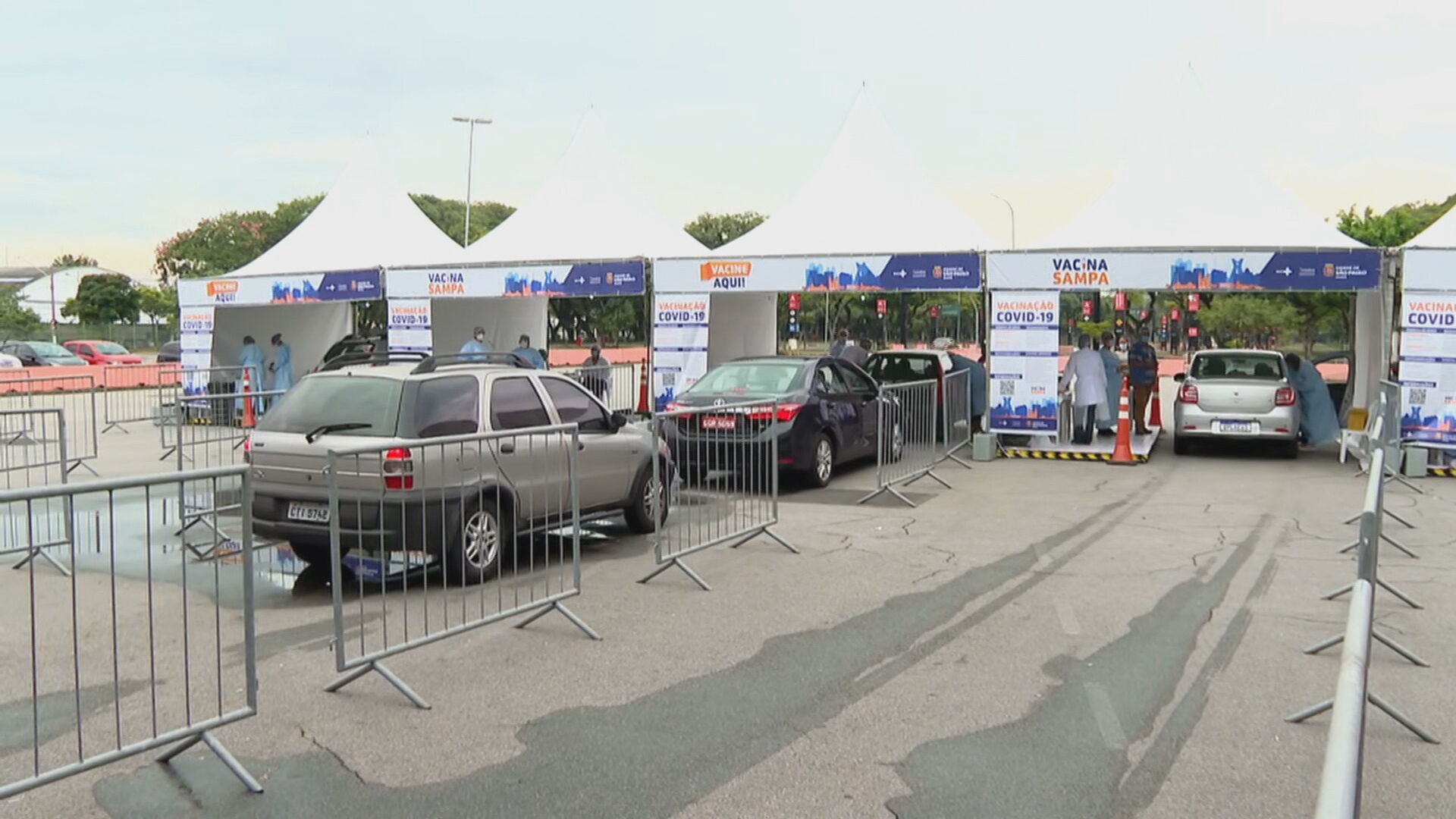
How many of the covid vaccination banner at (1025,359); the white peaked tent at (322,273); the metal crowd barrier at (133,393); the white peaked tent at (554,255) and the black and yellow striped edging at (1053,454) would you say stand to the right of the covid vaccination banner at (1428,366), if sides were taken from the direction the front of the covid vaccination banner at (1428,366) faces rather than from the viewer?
5

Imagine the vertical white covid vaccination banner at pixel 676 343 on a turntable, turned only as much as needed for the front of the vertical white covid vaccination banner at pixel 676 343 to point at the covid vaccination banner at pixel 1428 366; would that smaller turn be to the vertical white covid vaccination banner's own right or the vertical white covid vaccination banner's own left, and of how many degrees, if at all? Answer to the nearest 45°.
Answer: approximately 45° to the vertical white covid vaccination banner's own left

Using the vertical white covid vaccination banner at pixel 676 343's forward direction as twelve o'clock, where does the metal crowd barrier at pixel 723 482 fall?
The metal crowd barrier is roughly at 12 o'clock from the vertical white covid vaccination banner.

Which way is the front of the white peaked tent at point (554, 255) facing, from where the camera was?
facing the viewer

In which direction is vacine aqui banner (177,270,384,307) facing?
toward the camera

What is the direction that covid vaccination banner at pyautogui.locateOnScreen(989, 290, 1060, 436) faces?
toward the camera

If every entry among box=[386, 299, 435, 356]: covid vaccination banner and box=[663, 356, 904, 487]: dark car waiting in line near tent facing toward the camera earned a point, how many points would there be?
1

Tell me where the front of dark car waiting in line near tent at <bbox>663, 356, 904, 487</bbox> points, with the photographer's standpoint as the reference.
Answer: facing away from the viewer and to the right of the viewer

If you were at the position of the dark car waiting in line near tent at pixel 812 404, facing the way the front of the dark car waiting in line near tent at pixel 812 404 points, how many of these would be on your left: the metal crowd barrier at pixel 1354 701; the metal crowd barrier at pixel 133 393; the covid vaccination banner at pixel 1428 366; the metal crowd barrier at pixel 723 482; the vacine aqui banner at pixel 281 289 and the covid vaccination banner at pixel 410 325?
3

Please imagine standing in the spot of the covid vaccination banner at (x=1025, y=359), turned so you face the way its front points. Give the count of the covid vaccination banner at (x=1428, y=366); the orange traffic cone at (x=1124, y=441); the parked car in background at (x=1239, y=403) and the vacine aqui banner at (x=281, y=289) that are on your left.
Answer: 3

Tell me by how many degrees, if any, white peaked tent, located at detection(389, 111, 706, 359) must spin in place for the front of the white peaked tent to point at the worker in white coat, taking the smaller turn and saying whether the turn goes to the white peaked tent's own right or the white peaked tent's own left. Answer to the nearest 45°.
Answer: approximately 45° to the white peaked tent's own left

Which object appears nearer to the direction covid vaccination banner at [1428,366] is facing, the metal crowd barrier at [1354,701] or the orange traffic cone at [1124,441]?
the metal crowd barrier

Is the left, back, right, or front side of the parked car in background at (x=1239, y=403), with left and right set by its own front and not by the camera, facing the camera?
back
